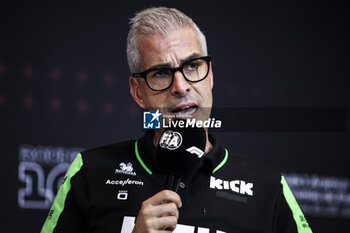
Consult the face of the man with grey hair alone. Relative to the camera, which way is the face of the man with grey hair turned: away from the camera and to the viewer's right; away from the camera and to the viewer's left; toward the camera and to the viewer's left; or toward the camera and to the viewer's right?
toward the camera and to the viewer's right

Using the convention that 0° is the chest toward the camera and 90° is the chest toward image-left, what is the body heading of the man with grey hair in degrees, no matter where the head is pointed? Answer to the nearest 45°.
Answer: approximately 0°
